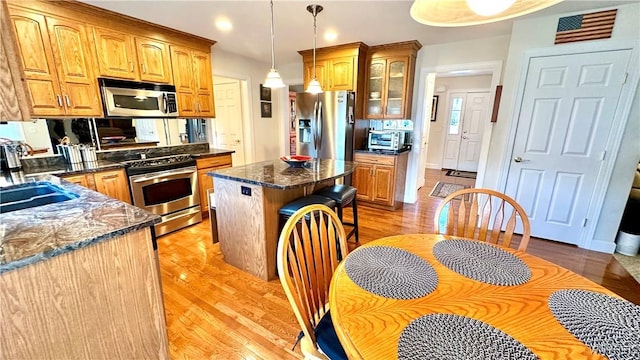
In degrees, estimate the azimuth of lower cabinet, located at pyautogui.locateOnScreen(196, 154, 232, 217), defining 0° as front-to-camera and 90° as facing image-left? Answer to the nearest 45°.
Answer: approximately 315°

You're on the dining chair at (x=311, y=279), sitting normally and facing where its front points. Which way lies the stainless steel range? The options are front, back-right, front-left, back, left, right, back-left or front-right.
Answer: back

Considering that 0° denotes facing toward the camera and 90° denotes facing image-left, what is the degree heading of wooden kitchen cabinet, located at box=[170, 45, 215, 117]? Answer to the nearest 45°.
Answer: approximately 315°

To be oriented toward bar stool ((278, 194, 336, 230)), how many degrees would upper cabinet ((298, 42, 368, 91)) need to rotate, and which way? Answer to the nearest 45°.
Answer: approximately 45° to its left

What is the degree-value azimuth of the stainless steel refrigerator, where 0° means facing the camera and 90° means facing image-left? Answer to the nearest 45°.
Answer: approximately 45°
